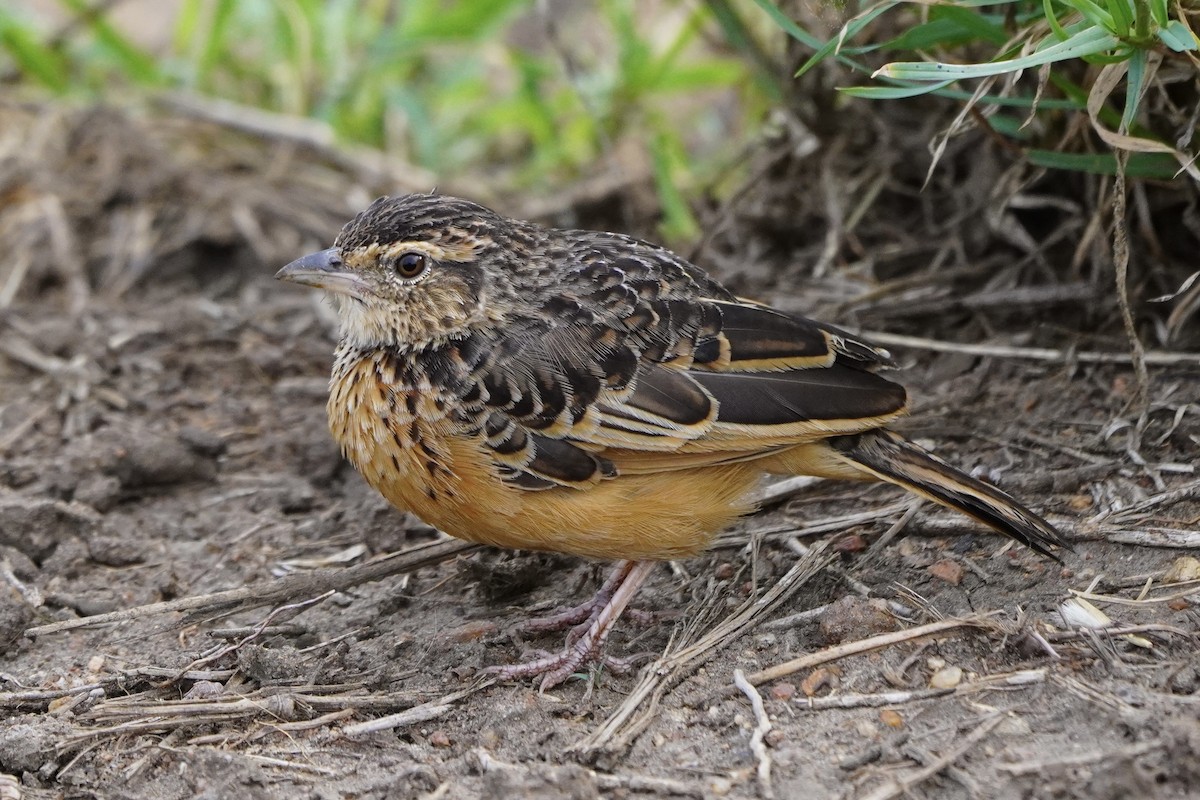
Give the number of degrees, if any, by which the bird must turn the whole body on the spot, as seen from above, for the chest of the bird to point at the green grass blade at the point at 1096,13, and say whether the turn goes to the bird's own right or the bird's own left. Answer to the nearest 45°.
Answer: approximately 180°

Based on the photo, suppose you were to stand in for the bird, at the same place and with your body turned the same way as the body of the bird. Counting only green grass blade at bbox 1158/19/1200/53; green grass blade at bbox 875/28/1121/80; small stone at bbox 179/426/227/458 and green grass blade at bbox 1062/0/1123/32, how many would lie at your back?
3

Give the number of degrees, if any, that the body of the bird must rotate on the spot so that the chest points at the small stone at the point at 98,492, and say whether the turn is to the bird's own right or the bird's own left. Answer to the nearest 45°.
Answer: approximately 45° to the bird's own right

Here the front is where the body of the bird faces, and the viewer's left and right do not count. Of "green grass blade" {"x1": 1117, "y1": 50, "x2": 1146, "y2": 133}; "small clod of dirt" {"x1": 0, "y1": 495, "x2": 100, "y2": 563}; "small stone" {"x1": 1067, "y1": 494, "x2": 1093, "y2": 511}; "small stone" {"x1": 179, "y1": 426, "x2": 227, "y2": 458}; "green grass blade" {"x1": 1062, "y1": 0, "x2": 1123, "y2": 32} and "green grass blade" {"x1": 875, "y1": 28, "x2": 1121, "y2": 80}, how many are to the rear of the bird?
4

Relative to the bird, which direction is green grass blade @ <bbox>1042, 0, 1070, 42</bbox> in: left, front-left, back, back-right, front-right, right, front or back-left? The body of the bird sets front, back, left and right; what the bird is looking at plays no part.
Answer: back

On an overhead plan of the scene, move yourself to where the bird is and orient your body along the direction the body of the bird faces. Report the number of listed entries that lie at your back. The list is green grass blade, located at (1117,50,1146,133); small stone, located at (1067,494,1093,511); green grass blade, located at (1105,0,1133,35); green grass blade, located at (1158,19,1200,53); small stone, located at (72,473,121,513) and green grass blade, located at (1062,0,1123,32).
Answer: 5

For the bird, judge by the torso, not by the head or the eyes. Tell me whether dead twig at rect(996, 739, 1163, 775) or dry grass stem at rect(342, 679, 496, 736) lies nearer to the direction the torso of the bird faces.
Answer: the dry grass stem

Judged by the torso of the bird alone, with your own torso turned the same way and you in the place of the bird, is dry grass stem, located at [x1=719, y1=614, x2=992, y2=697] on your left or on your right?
on your left

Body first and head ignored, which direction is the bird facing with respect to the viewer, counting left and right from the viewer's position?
facing to the left of the viewer

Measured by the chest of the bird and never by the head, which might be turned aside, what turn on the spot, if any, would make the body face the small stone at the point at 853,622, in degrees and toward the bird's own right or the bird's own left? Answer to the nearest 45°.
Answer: approximately 135° to the bird's own left

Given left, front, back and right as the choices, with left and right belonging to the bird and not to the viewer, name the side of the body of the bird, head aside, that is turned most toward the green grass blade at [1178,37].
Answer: back

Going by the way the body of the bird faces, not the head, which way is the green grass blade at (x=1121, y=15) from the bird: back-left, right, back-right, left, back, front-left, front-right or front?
back

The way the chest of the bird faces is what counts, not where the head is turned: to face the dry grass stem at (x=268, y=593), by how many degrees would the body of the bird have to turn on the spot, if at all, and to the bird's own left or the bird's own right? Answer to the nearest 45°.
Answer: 0° — it already faces it
